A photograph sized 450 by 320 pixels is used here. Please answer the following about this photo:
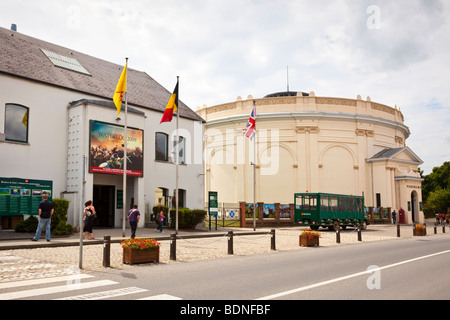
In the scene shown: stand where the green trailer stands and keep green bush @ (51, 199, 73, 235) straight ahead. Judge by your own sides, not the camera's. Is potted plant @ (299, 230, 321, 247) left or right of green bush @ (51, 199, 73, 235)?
left

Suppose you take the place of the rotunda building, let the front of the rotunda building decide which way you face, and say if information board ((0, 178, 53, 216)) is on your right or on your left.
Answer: on your right

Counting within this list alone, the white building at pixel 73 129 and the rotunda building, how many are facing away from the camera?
0

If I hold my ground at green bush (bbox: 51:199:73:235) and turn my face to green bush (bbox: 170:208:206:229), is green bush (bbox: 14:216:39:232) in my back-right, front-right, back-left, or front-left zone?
back-left

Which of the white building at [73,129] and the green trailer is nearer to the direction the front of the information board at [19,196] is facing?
the green trailer

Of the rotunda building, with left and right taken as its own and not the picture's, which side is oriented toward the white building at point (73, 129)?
right

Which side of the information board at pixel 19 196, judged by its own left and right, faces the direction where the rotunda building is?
left

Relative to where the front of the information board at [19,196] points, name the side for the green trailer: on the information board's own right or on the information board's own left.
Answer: on the information board's own left

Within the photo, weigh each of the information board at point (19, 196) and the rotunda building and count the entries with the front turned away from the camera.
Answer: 0
